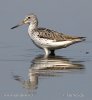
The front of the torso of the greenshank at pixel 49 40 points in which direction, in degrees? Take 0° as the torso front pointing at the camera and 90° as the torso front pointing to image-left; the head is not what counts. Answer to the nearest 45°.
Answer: approximately 90°
